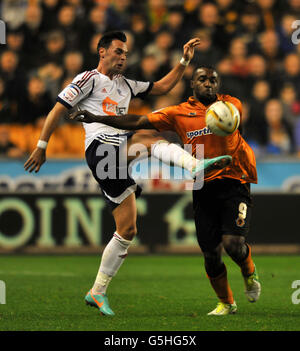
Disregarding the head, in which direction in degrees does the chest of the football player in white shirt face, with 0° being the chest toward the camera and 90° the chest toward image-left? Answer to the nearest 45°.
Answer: approximately 315°

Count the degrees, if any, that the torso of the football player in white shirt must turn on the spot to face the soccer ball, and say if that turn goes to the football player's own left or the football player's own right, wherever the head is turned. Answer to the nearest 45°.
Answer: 0° — they already face it

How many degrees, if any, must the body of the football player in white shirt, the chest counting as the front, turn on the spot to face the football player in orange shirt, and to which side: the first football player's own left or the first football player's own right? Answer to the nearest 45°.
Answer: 0° — they already face them
